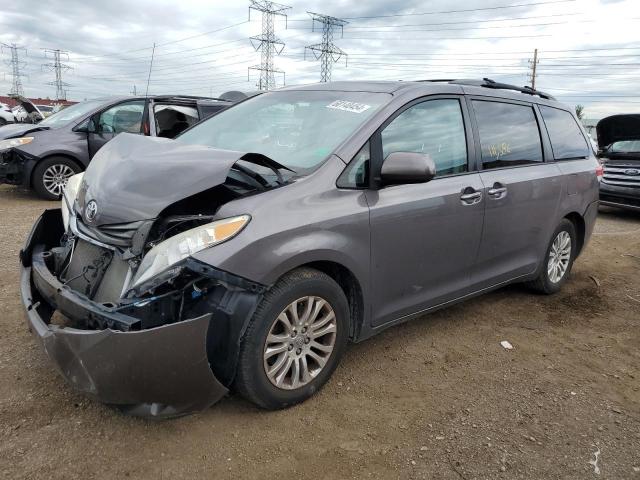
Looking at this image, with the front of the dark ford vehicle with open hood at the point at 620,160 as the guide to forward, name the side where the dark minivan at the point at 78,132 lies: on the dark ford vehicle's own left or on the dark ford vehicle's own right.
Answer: on the dark ford vehicle's own right

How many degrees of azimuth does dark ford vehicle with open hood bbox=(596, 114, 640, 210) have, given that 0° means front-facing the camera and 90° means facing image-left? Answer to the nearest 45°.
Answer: approximately 0°

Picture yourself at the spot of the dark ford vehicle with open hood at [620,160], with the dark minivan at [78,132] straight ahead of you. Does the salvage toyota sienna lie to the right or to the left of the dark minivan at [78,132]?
left

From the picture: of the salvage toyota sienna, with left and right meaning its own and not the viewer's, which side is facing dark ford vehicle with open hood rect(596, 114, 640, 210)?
back

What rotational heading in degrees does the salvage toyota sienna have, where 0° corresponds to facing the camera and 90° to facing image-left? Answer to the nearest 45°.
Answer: approximately 45°

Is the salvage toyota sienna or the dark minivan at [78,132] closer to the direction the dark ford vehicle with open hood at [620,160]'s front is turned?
the salvage toyota sienna
